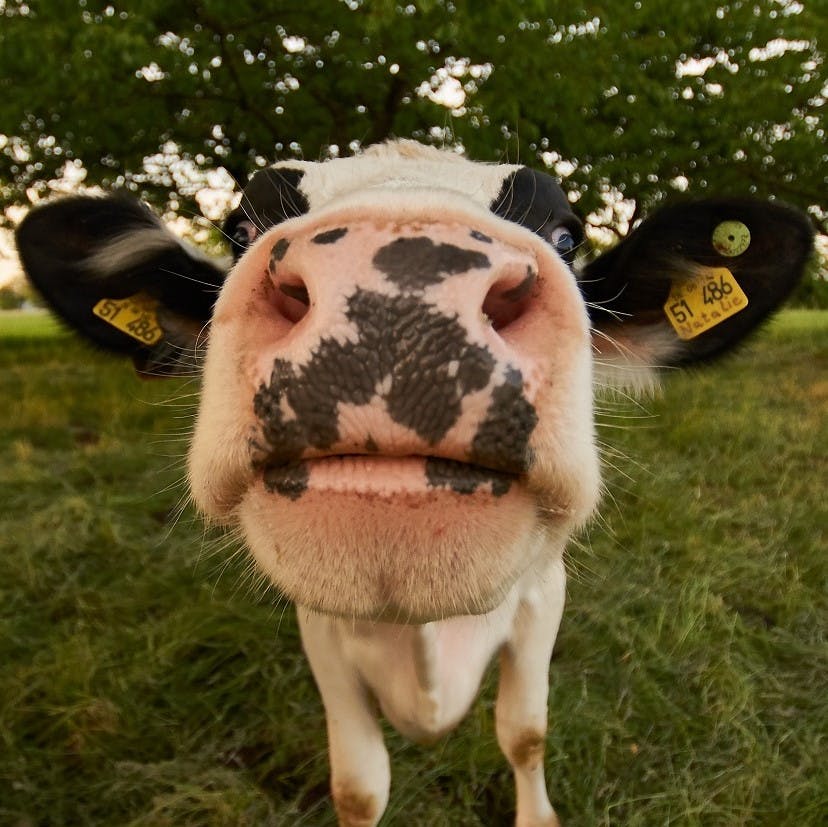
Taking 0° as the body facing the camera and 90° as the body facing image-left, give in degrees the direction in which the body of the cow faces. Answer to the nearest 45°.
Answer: approximately 0°
